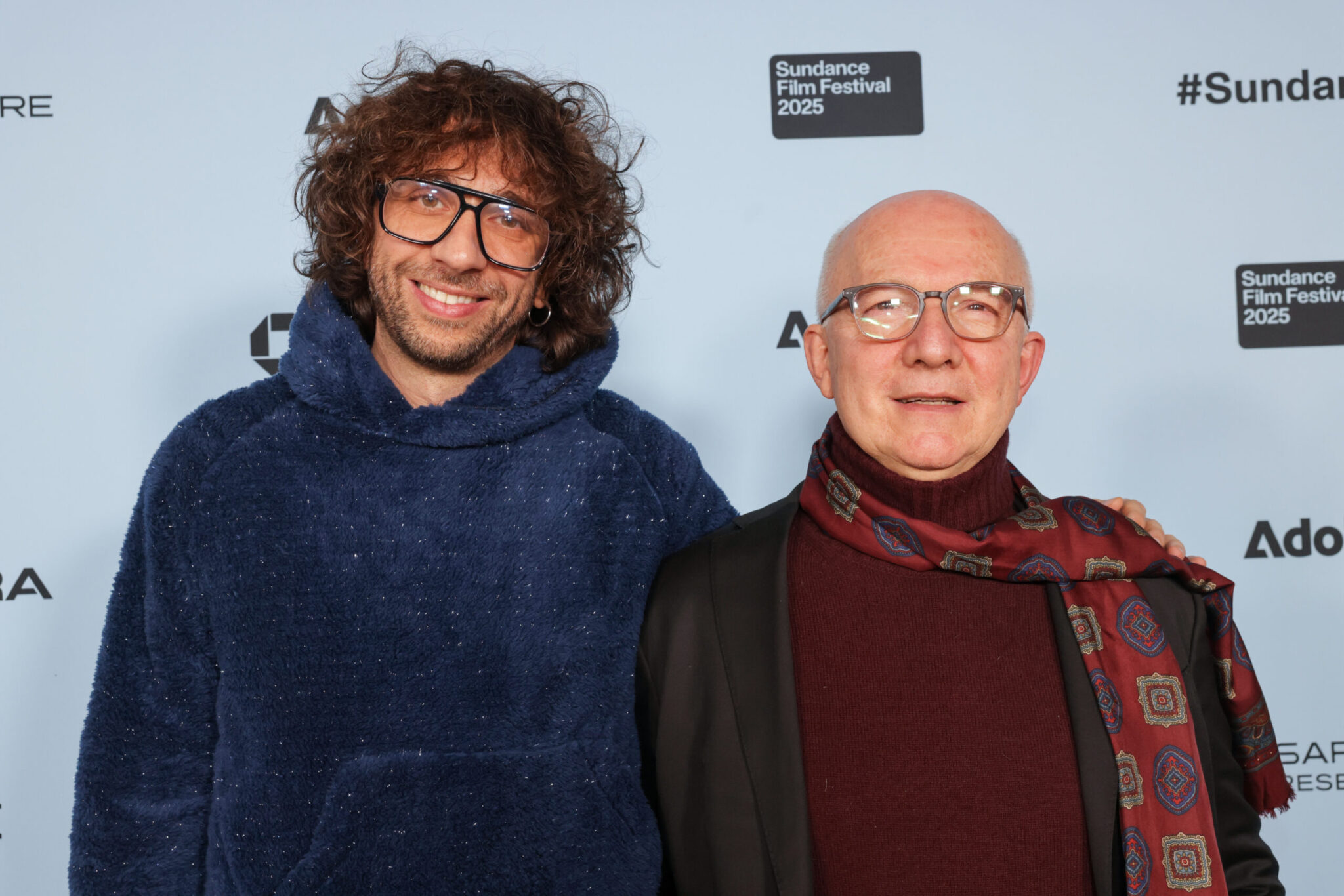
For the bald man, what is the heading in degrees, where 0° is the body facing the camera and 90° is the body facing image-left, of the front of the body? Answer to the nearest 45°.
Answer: approximately 0°

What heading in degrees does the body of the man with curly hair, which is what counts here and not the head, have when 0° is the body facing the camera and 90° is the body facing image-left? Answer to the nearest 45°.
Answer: approximately 0°

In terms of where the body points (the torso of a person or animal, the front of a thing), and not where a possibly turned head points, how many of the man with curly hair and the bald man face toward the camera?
2
